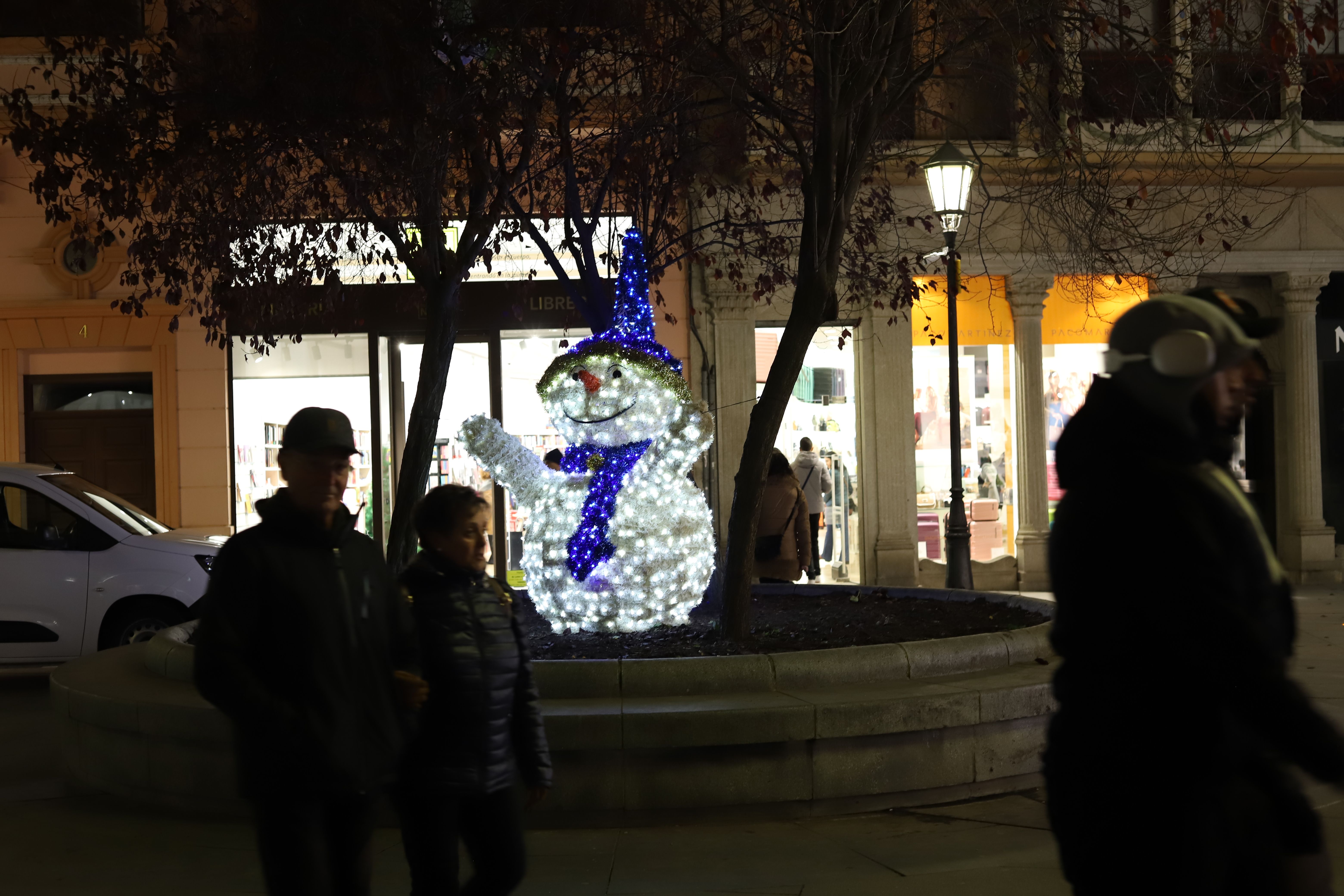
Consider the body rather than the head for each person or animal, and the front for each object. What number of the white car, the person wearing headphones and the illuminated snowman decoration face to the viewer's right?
2

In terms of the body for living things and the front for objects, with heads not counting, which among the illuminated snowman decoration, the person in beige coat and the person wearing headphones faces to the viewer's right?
the person wearing headphones

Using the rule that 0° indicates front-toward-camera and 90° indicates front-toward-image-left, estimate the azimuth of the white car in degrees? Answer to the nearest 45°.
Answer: approximately 270°

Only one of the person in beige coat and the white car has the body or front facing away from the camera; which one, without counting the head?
the person in beige coat

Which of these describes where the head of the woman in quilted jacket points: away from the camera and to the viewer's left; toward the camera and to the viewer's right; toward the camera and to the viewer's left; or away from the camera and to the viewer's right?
toward the camera and to the viewer's right

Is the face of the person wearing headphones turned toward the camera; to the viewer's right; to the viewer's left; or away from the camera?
to the viewer's right

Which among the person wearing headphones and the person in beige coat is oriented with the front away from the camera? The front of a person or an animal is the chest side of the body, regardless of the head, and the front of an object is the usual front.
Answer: the person in beige coat

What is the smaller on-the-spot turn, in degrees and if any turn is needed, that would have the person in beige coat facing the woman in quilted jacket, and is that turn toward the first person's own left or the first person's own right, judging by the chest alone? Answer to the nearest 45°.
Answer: approximately 180°

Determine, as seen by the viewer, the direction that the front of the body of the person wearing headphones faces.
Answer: to the viewer's right

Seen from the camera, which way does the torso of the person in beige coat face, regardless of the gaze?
away from the camera
